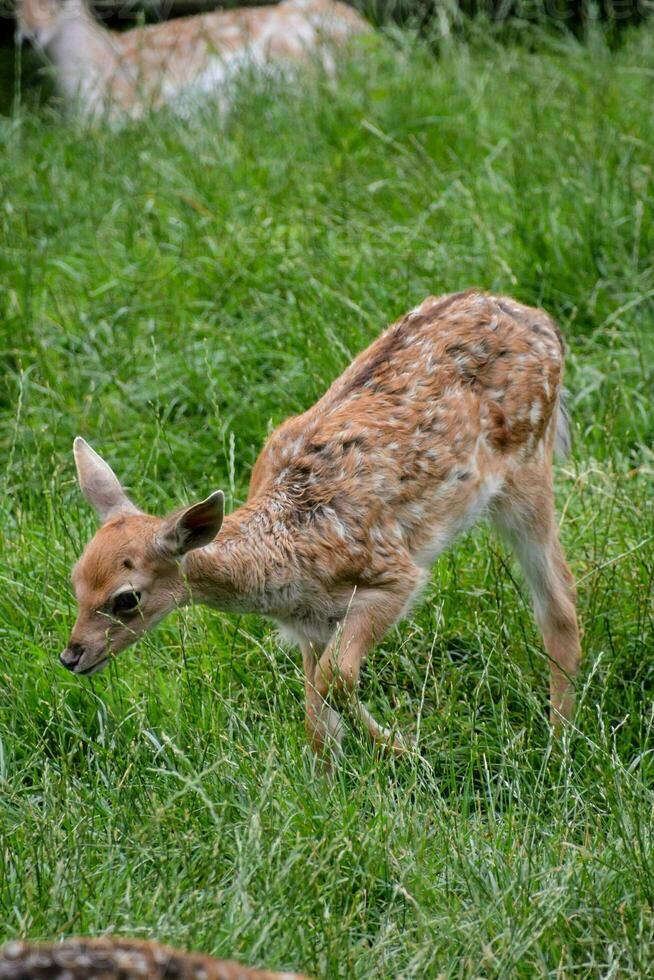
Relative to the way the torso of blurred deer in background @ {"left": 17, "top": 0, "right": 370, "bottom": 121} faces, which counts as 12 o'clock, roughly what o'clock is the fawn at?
The fawn is roughly at 9 o'clock from the blurred deer in background.

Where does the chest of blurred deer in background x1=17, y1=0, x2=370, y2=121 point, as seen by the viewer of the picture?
to the viewer's left

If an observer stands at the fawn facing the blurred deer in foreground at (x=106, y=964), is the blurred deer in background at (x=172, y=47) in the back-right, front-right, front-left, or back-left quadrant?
back-right

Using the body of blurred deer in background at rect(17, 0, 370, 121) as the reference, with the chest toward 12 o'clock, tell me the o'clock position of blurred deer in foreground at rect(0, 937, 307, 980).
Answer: blurred deer in foreground at rect(0, 937, 307, 980) is roughly at 9 o'clock from blurred deer in background at rect(17, 0, 370, 121).

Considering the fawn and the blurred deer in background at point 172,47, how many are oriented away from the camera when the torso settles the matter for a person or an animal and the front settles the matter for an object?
0

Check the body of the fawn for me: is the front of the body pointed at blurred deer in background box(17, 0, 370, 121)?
no

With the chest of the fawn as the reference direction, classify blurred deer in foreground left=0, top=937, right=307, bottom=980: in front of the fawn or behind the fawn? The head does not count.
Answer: in front

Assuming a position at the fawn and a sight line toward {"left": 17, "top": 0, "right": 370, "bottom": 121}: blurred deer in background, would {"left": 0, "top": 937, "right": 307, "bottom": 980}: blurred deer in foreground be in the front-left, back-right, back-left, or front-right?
back-left

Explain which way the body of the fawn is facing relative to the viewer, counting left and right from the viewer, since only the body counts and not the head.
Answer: facing the viewer and to the left of the viewer
